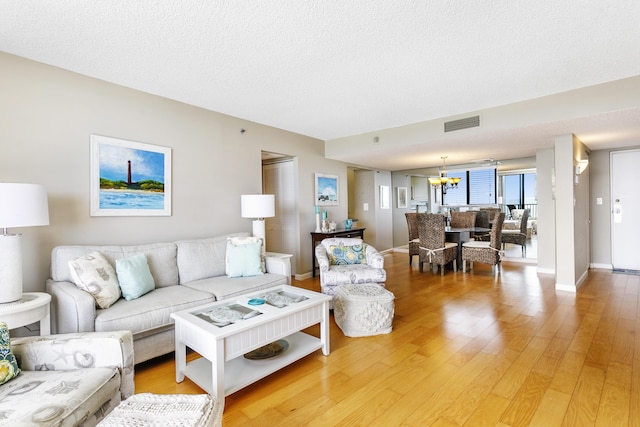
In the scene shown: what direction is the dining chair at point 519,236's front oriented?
to the viewer's left

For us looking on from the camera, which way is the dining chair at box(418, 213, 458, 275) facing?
facing away from the viewer and to the right of the viewer

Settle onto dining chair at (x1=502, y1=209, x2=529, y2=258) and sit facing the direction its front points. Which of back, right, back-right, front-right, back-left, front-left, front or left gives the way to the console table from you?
front-left

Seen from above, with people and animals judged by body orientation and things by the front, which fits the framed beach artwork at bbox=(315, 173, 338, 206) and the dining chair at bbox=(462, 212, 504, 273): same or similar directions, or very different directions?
very different directions

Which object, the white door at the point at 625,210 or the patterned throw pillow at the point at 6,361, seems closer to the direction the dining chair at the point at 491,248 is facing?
the patterned throw pillow

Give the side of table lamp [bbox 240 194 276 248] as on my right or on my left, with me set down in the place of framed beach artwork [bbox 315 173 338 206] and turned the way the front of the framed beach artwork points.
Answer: on my right

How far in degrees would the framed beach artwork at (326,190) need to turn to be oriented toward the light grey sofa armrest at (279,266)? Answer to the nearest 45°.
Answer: approximately 45° to its right

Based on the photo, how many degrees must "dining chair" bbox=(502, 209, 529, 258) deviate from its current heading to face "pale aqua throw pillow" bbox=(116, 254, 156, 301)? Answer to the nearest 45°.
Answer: approximately 45° to its left

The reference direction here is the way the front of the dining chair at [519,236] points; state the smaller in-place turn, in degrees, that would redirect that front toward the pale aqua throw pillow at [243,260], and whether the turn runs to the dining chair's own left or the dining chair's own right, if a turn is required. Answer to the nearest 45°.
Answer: approximately 45° to the dining chair's own left
